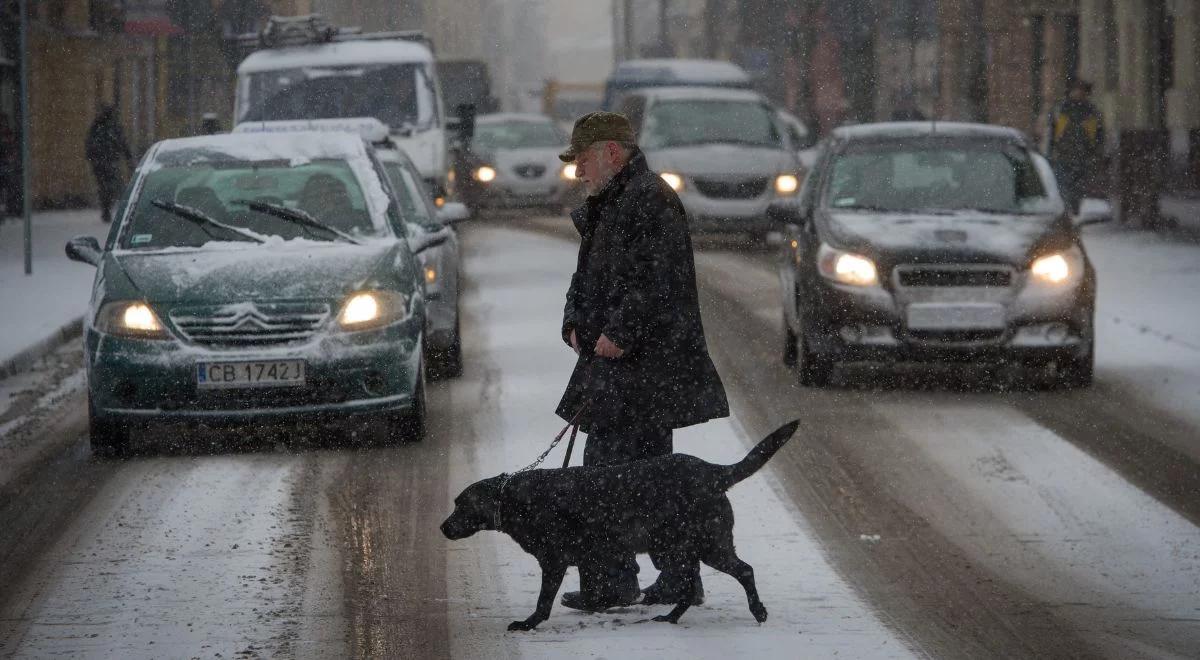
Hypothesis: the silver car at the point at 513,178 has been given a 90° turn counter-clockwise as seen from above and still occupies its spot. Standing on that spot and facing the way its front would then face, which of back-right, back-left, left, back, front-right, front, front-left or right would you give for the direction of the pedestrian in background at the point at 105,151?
back

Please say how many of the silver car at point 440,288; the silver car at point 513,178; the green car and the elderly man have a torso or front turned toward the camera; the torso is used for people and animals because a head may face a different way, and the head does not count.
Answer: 3

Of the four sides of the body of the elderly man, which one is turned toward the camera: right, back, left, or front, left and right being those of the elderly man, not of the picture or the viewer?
left

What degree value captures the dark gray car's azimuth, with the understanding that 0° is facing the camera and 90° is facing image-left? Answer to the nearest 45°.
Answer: approximately 0°

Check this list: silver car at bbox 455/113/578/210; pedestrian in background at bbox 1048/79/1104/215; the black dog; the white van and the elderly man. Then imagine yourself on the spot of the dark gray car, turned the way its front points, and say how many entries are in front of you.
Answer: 2

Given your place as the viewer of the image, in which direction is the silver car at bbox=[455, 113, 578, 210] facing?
facing the viewer

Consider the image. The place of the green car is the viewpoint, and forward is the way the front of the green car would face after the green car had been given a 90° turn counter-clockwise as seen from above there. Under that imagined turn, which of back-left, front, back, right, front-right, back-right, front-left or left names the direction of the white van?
left

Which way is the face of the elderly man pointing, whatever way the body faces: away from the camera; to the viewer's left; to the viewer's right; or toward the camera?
to the viewer's left

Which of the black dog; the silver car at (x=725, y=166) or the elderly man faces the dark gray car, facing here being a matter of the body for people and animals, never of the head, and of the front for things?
the silver car

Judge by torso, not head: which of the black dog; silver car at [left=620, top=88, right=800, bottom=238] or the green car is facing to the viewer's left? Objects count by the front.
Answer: the black dog

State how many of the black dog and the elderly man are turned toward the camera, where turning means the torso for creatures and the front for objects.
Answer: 0

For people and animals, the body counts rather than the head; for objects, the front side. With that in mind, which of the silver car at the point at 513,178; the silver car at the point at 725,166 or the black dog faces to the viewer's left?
the black dog

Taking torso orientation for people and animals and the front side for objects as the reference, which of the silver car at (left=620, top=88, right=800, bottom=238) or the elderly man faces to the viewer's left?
the elderly man

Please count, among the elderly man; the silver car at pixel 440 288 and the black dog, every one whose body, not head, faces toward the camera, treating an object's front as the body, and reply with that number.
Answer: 1

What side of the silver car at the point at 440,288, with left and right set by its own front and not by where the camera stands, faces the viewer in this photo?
front

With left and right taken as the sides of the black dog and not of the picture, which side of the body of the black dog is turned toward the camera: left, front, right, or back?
left
